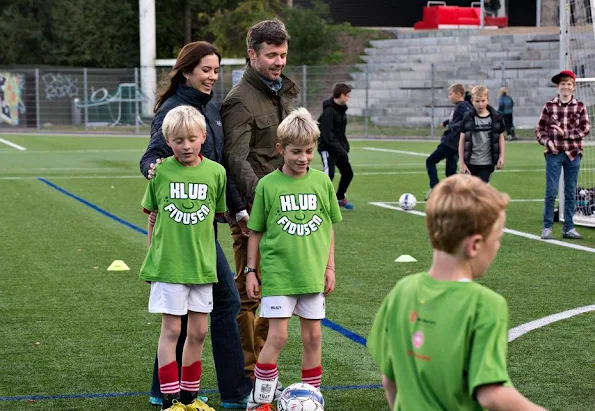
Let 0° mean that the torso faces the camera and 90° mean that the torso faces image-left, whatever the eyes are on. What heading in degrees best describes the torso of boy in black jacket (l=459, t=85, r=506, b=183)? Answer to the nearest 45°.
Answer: approximately 0°

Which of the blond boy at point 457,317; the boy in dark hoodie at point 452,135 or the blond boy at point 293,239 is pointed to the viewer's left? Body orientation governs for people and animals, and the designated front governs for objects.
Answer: the boy in dark hoodie

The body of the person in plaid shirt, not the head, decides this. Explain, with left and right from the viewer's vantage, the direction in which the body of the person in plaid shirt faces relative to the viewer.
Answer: facing the viewer

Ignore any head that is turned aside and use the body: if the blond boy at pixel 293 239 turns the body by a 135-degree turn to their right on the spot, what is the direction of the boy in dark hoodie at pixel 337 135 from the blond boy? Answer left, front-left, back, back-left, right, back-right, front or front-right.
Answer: front-right

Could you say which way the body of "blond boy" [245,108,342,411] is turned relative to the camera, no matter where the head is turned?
toward the camera

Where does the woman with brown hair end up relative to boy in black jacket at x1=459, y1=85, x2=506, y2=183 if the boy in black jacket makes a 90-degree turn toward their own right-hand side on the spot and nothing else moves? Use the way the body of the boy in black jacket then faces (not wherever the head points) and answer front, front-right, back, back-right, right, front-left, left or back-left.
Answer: left

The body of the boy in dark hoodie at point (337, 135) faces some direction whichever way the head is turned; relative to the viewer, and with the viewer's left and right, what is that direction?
facing to the right of the viewer

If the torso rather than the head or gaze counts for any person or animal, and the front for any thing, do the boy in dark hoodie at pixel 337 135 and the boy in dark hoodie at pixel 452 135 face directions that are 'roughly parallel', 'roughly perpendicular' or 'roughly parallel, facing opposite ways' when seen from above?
roughly parallel, facing opposite ways

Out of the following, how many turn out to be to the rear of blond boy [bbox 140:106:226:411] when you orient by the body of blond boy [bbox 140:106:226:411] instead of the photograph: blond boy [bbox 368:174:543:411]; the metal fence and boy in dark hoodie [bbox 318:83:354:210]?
2

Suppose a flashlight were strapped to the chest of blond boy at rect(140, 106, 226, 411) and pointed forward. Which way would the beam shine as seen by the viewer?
toward the camera

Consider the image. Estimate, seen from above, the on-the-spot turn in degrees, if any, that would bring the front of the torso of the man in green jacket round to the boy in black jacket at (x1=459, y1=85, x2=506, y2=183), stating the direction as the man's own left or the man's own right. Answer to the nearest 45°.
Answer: approximately 135° to the man's own left

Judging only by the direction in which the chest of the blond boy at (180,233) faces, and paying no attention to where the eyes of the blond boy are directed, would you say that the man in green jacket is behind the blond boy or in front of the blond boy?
behind

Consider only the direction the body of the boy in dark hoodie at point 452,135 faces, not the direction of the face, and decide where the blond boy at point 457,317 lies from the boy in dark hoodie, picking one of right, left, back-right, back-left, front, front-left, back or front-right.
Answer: left

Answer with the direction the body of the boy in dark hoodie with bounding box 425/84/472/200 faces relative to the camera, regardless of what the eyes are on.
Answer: to the viewer's left
